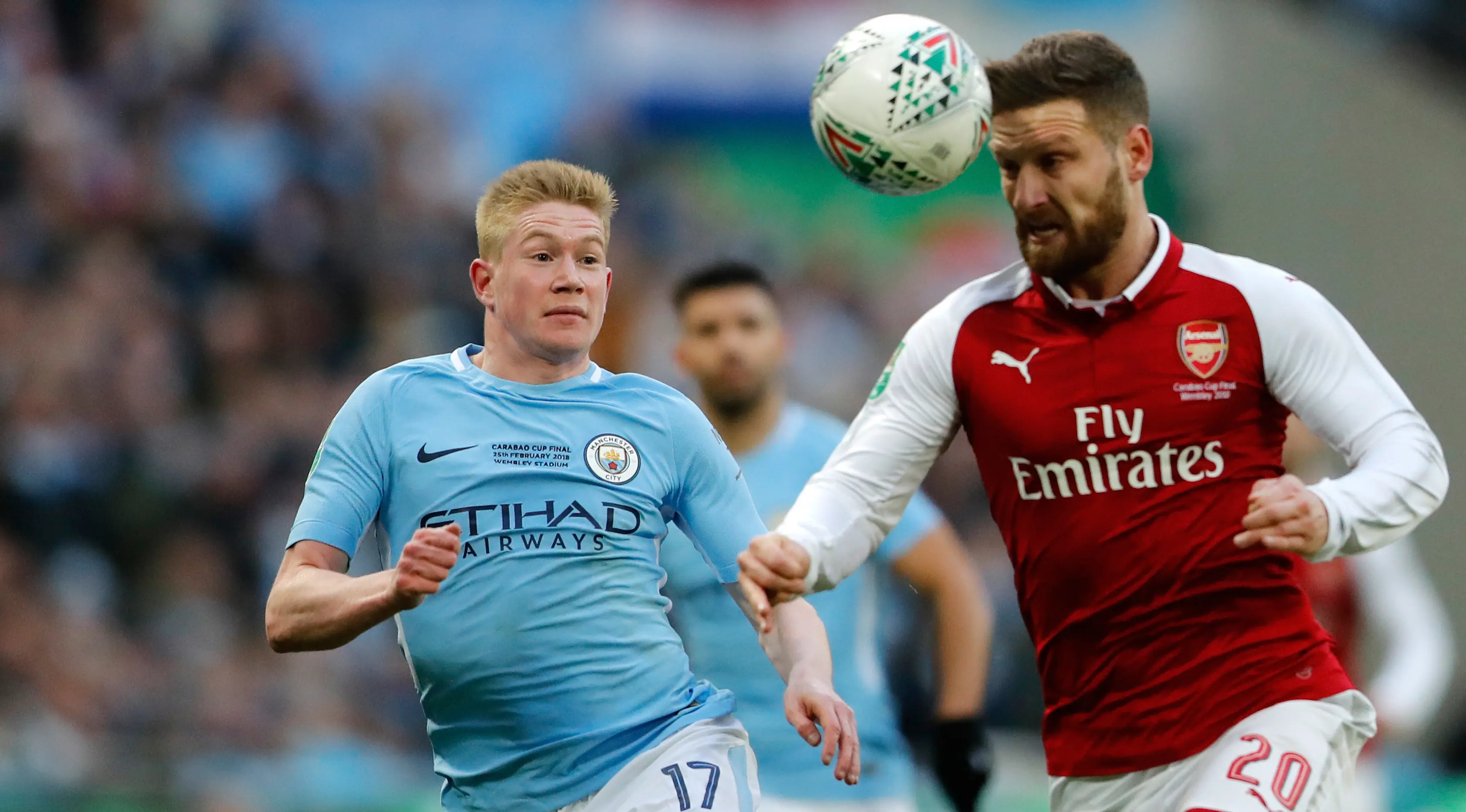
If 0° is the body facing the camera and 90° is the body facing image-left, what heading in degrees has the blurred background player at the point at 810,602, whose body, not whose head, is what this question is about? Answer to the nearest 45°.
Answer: approximately 45°

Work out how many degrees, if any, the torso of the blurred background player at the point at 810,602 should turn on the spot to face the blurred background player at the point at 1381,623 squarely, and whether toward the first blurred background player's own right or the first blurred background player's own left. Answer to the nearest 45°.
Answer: approximately 135° to the first blurred background player's own left

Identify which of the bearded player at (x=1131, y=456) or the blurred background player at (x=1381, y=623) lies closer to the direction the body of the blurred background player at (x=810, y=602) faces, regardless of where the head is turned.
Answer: the bearded player

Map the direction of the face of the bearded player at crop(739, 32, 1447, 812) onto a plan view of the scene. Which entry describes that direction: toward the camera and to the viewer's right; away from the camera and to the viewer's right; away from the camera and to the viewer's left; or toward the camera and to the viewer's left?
toward the camera and to the viewer's left

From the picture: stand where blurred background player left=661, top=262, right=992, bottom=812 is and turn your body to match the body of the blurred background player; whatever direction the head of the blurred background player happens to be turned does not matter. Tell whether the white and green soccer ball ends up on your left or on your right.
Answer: on your left

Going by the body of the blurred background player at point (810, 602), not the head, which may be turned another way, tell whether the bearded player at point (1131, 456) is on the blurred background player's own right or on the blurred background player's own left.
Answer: on the blurred background player's own left

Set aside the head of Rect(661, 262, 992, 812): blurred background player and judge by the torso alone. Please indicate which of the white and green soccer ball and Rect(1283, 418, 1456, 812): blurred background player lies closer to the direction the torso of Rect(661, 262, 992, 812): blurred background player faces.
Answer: the white and green soccer ball

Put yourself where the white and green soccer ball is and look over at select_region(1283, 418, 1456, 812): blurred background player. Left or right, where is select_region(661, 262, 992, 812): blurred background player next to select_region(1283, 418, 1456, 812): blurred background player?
left

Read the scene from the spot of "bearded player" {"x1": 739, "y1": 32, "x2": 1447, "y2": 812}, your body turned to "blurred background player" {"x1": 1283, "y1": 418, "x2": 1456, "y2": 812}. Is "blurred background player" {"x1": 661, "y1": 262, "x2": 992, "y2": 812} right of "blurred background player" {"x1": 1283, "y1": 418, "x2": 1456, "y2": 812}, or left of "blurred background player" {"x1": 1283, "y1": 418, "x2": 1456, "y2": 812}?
left
